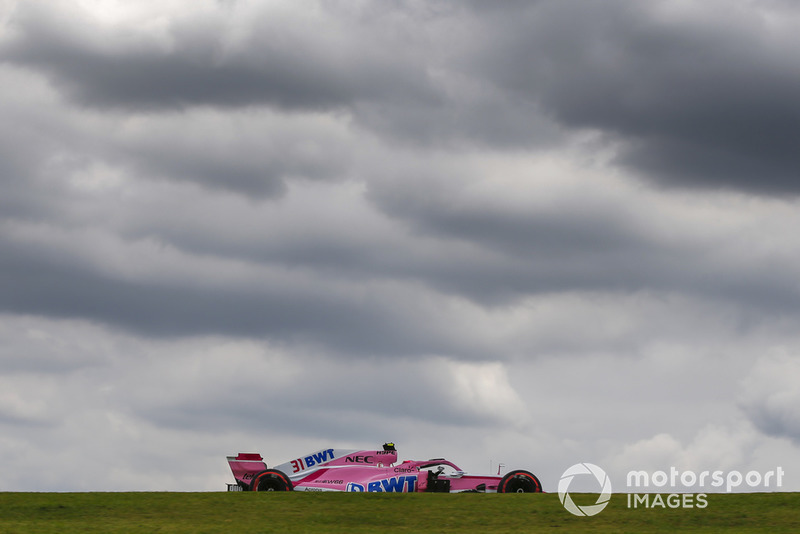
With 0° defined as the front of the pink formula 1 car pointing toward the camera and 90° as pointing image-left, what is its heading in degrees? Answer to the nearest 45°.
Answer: approximately 270°
